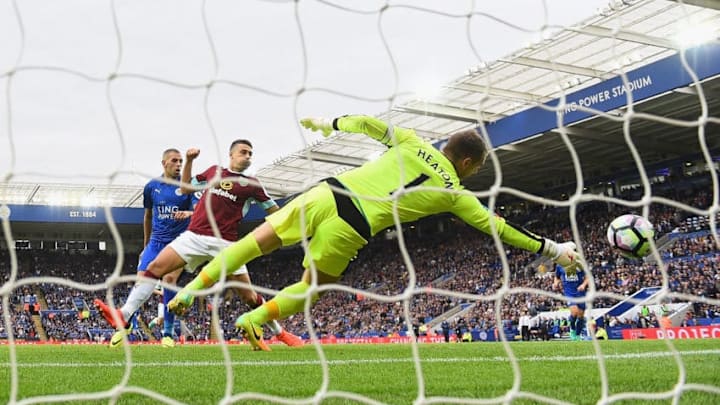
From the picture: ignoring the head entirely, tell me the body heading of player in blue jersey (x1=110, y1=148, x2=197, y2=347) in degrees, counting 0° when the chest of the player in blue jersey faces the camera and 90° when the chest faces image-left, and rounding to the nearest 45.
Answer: approximately 315°

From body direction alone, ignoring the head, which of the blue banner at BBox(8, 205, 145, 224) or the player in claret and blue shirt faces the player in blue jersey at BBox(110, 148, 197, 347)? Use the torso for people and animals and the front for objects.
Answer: the blue banner

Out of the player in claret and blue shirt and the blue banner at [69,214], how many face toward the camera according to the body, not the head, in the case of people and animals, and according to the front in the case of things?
2

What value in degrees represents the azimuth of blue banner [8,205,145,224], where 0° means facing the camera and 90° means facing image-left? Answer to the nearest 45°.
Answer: approximately 0°

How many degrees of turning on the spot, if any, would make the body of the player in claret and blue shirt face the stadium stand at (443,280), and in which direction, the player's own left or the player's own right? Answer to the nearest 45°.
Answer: approximately 135° to the player's own left

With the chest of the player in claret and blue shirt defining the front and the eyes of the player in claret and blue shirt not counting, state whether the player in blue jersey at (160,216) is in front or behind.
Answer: behind

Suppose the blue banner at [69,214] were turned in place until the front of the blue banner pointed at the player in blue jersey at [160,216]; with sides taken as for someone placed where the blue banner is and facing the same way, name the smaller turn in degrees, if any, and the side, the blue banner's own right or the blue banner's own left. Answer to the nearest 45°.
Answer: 0° — it already faces them

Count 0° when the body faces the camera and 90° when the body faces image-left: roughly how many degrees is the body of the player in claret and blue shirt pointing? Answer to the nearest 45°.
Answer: approximately 0°

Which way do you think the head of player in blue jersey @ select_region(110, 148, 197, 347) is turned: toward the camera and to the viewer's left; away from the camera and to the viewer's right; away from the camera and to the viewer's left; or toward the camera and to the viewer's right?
toward the camera and to the viewer's right
